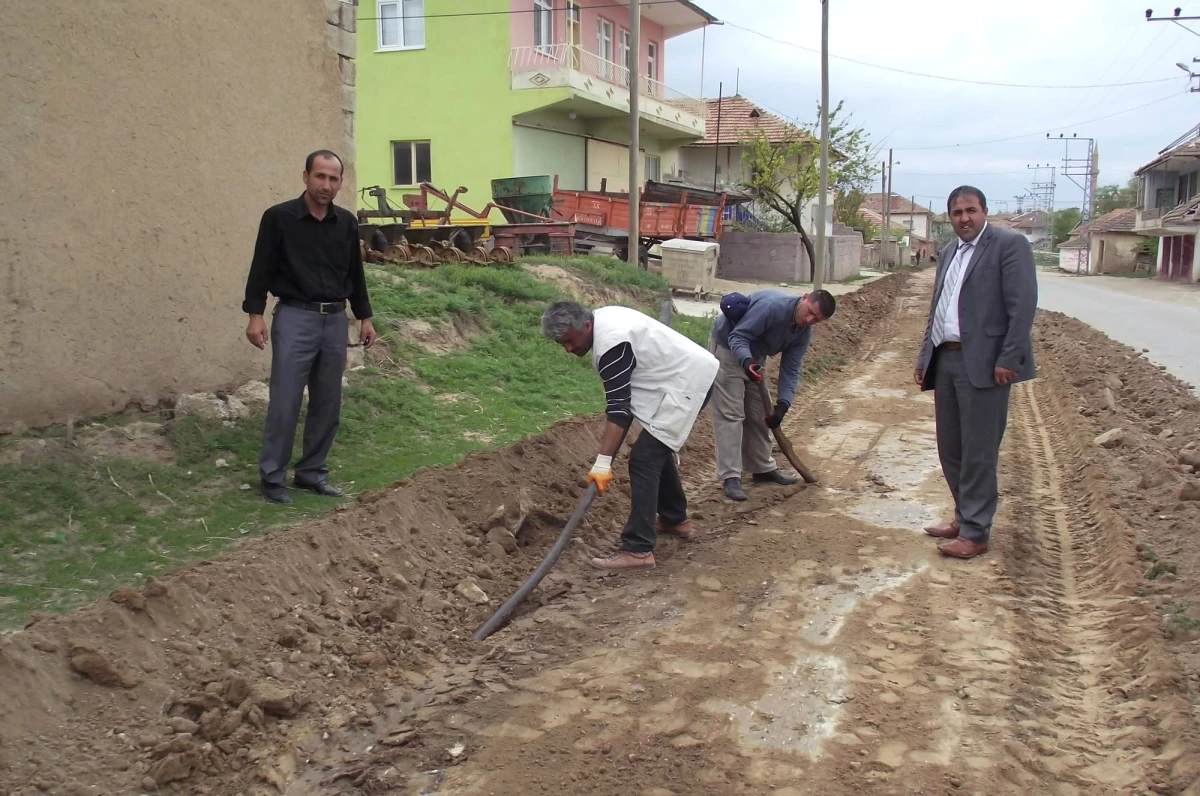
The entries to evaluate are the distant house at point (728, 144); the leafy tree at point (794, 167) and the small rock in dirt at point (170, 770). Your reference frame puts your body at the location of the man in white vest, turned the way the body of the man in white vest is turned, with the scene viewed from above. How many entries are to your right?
2

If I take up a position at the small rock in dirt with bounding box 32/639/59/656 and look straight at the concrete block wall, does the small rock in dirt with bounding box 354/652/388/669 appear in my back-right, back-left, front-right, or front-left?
front-right

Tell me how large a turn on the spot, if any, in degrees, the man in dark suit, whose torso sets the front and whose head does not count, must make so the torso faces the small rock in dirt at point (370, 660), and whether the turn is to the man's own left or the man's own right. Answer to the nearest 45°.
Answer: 0° — they already face it

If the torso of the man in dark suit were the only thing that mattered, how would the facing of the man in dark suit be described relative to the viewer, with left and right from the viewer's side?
facing the viewer and to the left of the viewer

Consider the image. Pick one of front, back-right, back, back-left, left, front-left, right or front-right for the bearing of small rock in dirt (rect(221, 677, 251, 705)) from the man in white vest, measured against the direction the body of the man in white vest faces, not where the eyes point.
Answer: front-left

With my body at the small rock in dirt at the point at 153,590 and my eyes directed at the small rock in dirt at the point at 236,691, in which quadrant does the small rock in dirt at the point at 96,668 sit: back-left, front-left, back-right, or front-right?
front-right

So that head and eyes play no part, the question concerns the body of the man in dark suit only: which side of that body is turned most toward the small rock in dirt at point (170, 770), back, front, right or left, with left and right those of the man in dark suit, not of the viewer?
front

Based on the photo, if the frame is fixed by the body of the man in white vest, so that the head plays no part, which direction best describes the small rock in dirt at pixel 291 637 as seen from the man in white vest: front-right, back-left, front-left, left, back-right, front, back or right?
front-left

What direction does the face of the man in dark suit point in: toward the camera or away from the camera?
toward the camera

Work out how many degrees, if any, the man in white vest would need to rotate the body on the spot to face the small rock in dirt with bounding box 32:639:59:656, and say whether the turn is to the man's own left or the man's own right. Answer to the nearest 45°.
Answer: approximately 45° to the man's own left

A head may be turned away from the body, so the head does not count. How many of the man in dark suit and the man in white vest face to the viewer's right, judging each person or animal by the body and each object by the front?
0

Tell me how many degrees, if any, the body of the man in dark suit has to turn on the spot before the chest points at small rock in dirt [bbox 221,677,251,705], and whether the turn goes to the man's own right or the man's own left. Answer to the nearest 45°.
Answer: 0° — they already face it

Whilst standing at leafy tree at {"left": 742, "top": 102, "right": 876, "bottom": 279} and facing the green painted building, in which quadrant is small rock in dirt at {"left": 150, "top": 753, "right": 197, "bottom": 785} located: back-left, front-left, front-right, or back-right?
front-left

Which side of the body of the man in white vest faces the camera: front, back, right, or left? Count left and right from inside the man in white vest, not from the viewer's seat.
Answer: left

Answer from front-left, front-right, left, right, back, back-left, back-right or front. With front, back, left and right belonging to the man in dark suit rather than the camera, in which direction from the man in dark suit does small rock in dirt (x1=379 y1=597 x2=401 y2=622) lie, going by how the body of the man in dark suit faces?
front

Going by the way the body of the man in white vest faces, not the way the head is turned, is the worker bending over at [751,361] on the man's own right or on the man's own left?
on the man's own right

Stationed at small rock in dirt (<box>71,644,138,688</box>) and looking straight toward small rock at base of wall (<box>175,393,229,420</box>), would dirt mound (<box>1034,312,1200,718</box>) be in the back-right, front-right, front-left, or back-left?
front-right
